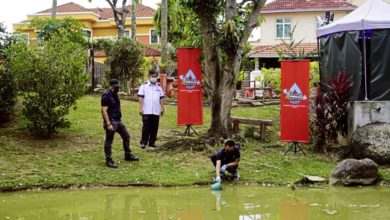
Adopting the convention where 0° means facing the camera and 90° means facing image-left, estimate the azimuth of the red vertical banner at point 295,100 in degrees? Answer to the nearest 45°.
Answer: approximately 0°

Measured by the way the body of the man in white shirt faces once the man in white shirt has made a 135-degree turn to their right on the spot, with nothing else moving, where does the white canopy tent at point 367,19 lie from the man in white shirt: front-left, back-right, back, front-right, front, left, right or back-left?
back-right

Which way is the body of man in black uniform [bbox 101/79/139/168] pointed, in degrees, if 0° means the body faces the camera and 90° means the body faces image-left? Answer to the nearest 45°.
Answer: approximately 315°

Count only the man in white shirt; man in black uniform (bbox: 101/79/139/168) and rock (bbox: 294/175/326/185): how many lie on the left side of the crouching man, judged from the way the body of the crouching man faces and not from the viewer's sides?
1

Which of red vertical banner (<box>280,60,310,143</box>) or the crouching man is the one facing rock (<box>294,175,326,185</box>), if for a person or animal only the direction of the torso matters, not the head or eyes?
the red vertical banner

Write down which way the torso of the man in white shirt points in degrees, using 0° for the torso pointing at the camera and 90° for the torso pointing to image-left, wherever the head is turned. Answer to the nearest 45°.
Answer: approximately 0°

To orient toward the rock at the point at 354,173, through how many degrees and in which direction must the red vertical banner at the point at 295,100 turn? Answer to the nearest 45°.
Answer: approximately 45° to its left

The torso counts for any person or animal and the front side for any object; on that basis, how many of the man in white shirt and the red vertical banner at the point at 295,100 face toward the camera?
2

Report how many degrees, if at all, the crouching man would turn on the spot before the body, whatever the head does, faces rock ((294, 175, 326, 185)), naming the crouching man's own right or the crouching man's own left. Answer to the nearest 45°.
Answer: approximately 90° to the crouching man's own left

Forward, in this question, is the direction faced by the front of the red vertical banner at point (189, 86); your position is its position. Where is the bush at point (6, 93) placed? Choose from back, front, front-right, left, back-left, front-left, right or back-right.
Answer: right

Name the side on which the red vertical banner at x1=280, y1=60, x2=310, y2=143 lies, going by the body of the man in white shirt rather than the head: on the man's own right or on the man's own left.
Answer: on the man's own left
